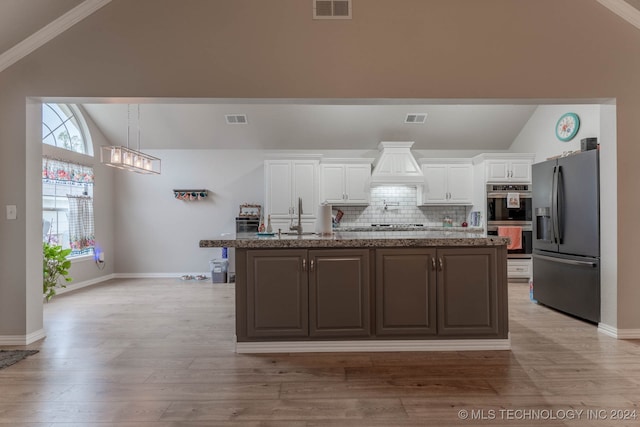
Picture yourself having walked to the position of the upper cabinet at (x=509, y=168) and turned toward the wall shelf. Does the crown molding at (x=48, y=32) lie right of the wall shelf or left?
left

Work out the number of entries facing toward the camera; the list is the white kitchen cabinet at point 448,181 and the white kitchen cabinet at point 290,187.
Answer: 2

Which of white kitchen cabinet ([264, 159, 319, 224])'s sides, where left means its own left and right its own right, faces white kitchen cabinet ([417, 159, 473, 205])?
left

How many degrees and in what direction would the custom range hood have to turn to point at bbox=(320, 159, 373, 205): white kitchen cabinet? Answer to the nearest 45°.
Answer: approximately 90° to its right
